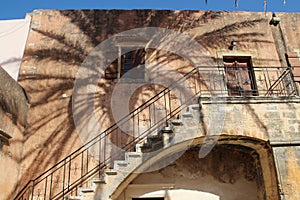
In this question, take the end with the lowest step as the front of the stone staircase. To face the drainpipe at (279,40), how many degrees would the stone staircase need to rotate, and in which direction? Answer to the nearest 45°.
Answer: approximately 135° to its right

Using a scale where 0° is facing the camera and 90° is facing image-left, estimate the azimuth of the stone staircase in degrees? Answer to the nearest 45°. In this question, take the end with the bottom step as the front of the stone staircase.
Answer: approximately 90°
